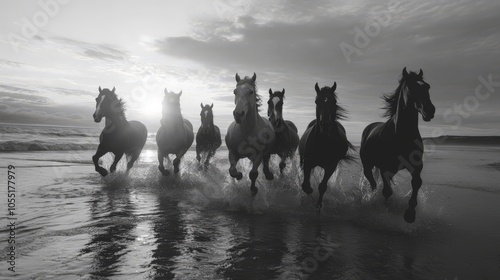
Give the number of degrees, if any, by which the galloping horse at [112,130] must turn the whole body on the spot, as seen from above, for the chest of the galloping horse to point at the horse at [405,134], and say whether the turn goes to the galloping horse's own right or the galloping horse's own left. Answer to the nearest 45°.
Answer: approximately 90° to the galloping horse's own left

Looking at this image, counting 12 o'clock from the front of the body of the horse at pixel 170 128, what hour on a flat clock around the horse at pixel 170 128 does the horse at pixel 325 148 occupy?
the horse at pixel 325 148 is roughly at 11 o'clock from the horse at pixel 170 128.

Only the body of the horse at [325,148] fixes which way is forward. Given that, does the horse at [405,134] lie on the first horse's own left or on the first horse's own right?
on the first horse's own left

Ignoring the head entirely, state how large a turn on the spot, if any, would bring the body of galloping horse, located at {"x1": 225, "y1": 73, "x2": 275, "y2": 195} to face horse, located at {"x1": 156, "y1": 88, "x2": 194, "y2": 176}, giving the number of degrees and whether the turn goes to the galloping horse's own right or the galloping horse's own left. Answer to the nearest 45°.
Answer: approximately 135° to the galloping horse's own right

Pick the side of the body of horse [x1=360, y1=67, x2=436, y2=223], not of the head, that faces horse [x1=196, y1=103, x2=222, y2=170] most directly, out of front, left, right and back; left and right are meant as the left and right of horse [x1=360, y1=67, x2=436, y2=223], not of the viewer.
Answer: back
